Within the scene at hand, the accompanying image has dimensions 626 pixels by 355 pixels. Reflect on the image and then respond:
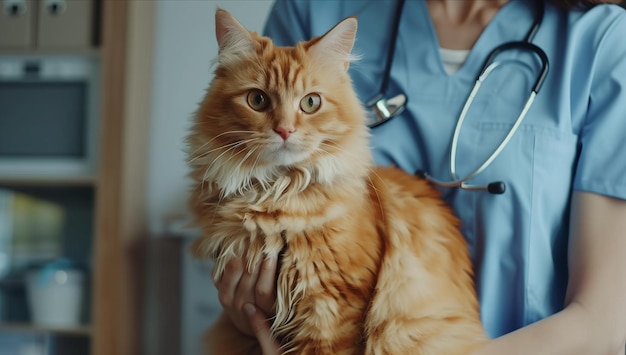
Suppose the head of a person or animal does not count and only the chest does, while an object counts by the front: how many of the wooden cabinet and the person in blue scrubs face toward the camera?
2

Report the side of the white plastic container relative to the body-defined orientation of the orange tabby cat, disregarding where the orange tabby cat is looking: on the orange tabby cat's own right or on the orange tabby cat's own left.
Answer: on the orange tabby cat's own right

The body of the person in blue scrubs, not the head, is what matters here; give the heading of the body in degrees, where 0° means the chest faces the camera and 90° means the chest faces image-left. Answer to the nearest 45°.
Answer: approximately 0°

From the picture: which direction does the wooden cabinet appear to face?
toward the camera

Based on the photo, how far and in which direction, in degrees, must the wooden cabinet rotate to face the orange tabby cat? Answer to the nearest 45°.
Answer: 0° — it already faces it

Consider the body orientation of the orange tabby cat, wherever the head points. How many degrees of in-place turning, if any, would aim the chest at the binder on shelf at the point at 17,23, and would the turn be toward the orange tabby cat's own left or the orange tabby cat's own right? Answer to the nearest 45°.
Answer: approximately 90° to the orange tabby cat's own right

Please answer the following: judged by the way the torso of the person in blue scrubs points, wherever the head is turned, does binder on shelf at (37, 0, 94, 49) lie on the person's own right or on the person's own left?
on the person's own right

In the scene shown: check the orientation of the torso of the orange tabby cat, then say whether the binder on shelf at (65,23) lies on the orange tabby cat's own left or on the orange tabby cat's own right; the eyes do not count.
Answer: on the orange tabby cat's own right

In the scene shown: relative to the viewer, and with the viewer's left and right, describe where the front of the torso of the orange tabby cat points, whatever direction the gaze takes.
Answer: facing the viewer and to the left of the viewer
